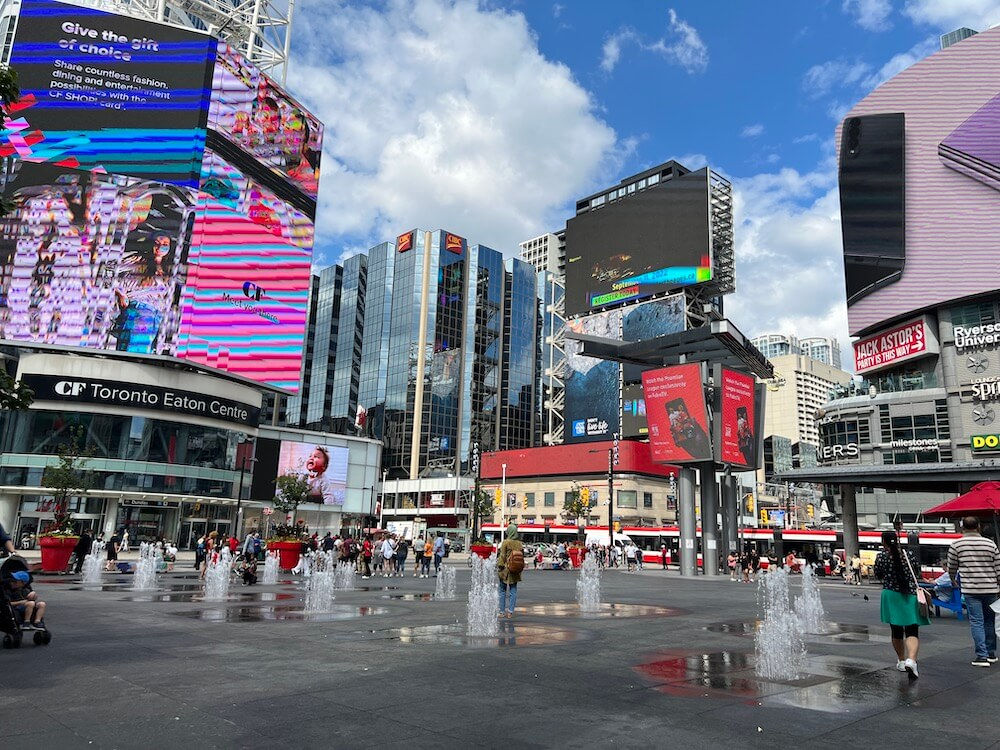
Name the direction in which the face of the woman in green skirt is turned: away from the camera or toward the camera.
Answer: away from the camera

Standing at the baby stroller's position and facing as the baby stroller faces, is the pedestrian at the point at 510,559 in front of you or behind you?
in front

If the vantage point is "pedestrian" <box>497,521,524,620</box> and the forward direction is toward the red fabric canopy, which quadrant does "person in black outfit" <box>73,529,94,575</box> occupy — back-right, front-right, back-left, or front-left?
back-left

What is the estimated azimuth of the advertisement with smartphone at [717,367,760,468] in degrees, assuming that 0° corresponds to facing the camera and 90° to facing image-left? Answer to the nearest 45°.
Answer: approximately 315°

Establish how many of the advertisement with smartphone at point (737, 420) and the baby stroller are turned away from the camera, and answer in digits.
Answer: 0

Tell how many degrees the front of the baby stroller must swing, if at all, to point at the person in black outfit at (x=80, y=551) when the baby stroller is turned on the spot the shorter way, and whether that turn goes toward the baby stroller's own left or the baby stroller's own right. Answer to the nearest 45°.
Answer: approximately 90° to the baby stroller's own left

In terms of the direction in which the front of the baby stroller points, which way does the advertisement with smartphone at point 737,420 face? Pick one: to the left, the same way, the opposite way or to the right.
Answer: to the right

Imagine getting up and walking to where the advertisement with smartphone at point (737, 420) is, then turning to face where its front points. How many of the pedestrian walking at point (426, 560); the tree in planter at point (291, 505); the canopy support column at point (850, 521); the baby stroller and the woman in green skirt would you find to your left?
1

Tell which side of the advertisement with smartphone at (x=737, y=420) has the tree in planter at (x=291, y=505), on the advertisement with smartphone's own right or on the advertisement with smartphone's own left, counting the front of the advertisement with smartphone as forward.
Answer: on the advertisement with smartphone's own right

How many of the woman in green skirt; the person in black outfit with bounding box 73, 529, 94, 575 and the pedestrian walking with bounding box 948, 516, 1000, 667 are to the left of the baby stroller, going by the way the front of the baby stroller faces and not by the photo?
1

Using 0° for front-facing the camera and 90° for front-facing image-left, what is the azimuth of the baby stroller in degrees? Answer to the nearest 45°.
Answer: approximately 270°

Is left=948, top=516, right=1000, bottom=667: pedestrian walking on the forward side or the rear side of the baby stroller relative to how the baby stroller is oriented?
on the forward side

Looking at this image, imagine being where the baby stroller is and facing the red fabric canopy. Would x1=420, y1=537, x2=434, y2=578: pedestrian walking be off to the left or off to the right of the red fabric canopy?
left

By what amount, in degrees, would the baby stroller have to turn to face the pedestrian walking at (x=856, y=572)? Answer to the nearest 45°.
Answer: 0° — it already faces them

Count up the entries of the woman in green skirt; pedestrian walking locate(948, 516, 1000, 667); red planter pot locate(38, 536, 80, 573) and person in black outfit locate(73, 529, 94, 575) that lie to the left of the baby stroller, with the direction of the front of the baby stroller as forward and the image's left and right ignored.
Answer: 2

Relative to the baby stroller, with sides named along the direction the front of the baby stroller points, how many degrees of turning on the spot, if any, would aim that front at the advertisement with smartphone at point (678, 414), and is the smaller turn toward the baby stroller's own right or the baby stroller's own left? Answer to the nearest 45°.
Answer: approximately 45° to the baby stroller's own left

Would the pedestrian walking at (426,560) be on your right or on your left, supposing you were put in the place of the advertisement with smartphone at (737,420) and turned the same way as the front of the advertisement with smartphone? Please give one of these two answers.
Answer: on your right

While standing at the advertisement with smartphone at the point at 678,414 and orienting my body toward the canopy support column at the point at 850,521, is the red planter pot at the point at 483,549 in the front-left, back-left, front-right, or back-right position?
back-left

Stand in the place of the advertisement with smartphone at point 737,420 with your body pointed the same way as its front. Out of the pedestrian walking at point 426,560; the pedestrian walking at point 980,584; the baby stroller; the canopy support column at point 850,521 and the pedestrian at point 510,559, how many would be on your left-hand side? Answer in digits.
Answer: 1

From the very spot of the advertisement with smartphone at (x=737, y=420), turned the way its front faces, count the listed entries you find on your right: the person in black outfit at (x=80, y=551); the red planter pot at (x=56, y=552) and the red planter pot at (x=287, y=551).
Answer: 3
